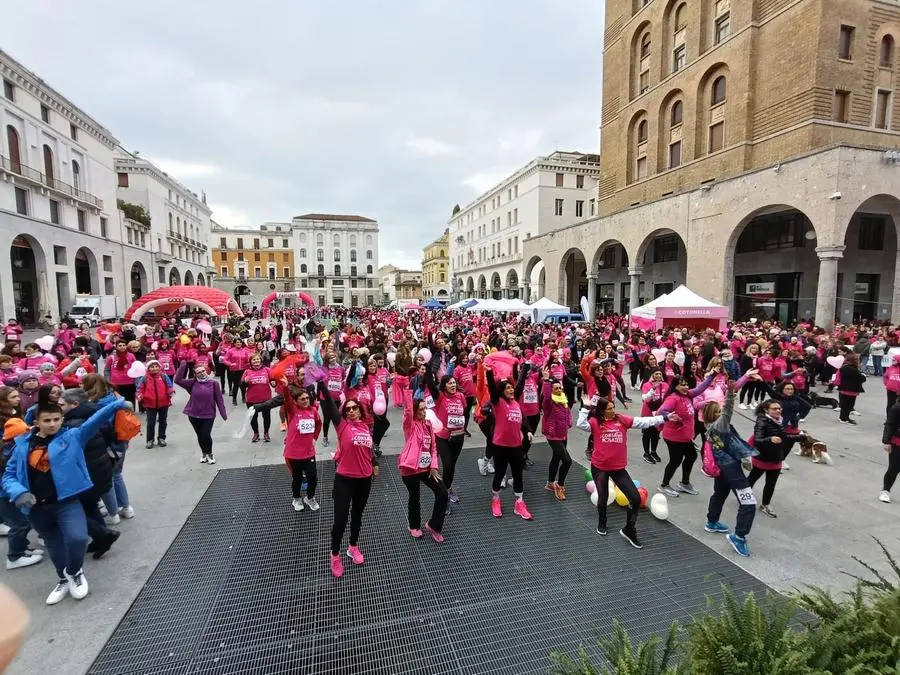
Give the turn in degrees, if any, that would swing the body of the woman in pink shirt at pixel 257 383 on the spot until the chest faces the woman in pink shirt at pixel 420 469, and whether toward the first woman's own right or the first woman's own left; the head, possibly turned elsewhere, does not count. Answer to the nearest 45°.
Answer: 0° — they already face them

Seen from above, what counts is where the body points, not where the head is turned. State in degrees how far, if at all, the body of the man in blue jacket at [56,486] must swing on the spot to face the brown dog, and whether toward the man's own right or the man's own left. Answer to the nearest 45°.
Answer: approximately 45° to the man's own left

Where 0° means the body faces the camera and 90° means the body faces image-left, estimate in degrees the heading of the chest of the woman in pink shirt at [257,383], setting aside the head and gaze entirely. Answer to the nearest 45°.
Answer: approximately 0°

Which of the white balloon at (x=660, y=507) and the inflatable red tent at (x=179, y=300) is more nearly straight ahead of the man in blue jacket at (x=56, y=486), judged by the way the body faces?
the white balloon

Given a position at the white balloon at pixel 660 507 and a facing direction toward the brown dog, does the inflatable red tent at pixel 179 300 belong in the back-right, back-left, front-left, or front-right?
back-left

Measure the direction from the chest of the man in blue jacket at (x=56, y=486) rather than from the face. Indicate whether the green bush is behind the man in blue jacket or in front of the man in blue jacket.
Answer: in front

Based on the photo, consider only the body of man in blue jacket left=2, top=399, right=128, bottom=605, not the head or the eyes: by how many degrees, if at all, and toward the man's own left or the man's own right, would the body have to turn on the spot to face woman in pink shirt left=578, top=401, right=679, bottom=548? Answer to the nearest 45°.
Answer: approximately 45° to the man's own left

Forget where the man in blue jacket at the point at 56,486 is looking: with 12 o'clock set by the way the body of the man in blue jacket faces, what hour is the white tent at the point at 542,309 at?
The white tent is roughly at 8 o'clock from the man in blue jacket.

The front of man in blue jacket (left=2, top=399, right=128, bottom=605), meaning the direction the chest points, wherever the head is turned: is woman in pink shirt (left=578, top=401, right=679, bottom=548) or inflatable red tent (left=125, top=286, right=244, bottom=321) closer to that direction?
the woman in pink shirt

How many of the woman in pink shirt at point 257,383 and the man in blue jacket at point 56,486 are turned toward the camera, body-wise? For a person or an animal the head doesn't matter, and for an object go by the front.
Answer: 2

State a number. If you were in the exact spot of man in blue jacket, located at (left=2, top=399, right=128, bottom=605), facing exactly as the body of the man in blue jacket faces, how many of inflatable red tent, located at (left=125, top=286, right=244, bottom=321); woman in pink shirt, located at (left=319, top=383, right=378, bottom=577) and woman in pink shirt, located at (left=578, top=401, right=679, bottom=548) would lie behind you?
1

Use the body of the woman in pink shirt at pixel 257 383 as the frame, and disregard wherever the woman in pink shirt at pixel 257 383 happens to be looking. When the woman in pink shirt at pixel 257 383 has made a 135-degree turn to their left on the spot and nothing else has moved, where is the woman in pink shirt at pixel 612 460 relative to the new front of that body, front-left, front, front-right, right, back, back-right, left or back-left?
right

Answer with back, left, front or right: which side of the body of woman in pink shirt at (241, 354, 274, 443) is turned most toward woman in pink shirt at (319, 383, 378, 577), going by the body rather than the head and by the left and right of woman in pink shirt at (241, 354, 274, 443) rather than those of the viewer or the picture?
front

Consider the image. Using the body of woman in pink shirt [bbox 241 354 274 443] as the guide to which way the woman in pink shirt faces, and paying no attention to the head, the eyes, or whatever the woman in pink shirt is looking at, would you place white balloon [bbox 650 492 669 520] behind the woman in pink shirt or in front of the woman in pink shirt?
in front

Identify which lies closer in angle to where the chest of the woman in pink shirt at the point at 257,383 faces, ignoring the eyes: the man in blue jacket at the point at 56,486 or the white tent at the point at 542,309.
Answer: the man in blue jacket

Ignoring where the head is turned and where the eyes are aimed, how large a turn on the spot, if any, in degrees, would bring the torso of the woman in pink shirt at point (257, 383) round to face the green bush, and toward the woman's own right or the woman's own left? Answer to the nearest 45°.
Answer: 0° — they already face it
